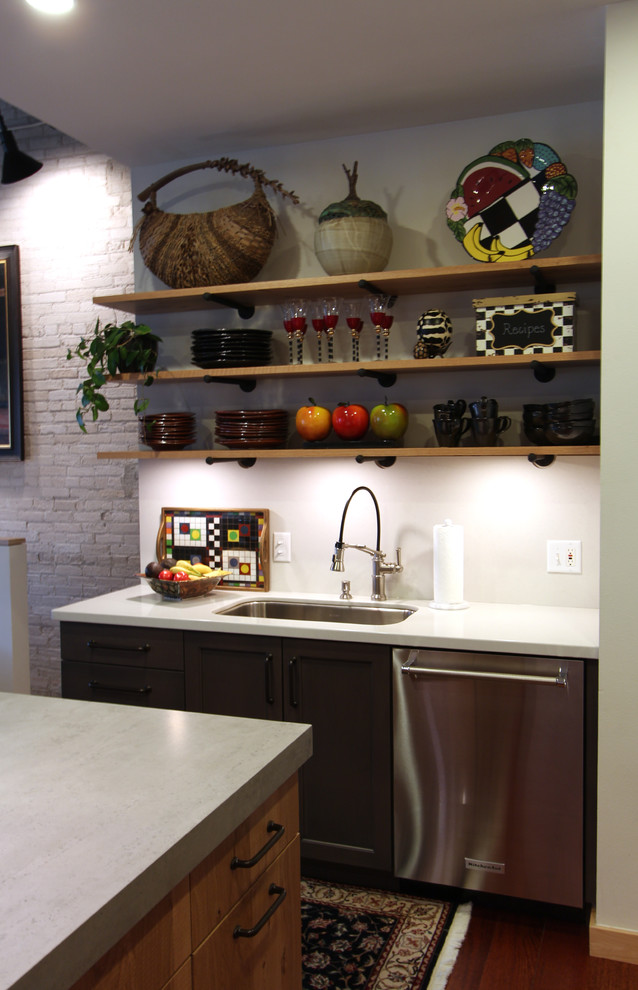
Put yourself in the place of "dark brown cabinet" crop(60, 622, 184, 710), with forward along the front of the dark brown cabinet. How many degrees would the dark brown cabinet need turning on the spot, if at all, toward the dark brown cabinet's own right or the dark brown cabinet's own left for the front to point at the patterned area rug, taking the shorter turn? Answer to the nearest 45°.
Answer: approximately 90° to the dark brown cabinet's own left

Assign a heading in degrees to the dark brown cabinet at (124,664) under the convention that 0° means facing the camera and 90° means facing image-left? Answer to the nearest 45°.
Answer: approximately 45°

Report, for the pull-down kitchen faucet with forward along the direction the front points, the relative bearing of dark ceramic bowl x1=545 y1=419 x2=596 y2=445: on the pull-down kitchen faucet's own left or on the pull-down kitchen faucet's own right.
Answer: on the pull-down kitchen faucet's own left

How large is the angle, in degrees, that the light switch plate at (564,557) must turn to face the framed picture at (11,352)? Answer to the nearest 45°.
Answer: approximately 90° to its right

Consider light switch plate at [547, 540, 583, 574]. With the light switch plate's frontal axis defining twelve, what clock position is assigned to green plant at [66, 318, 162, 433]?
The green plant is roughly at 3 o'clock from the light switch plate.

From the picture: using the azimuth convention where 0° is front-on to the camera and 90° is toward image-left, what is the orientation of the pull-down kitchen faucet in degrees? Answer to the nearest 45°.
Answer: approximately 45°

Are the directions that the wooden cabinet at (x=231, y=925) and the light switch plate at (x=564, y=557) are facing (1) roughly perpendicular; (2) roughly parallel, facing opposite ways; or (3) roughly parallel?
roughly perpendicular

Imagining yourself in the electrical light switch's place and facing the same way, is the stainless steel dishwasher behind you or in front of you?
in front

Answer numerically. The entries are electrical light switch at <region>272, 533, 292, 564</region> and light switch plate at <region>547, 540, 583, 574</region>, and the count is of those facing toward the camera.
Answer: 2

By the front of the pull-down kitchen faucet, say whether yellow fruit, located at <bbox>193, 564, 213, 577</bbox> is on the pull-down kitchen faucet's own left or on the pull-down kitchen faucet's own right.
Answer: on the pull-down kitchen faucet's own right
